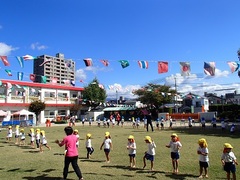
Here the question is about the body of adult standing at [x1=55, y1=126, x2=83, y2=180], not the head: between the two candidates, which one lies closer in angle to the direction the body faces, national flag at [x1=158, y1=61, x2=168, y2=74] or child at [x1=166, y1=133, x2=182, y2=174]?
the national flag

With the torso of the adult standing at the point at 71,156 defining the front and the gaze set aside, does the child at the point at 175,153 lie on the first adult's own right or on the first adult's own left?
on the first adult's own right

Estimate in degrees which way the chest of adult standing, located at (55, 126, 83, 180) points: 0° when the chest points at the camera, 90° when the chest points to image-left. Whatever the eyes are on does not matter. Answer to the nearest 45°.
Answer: approximately 135°

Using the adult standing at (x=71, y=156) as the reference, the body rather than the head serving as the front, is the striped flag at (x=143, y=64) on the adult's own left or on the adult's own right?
on the adult's own right
